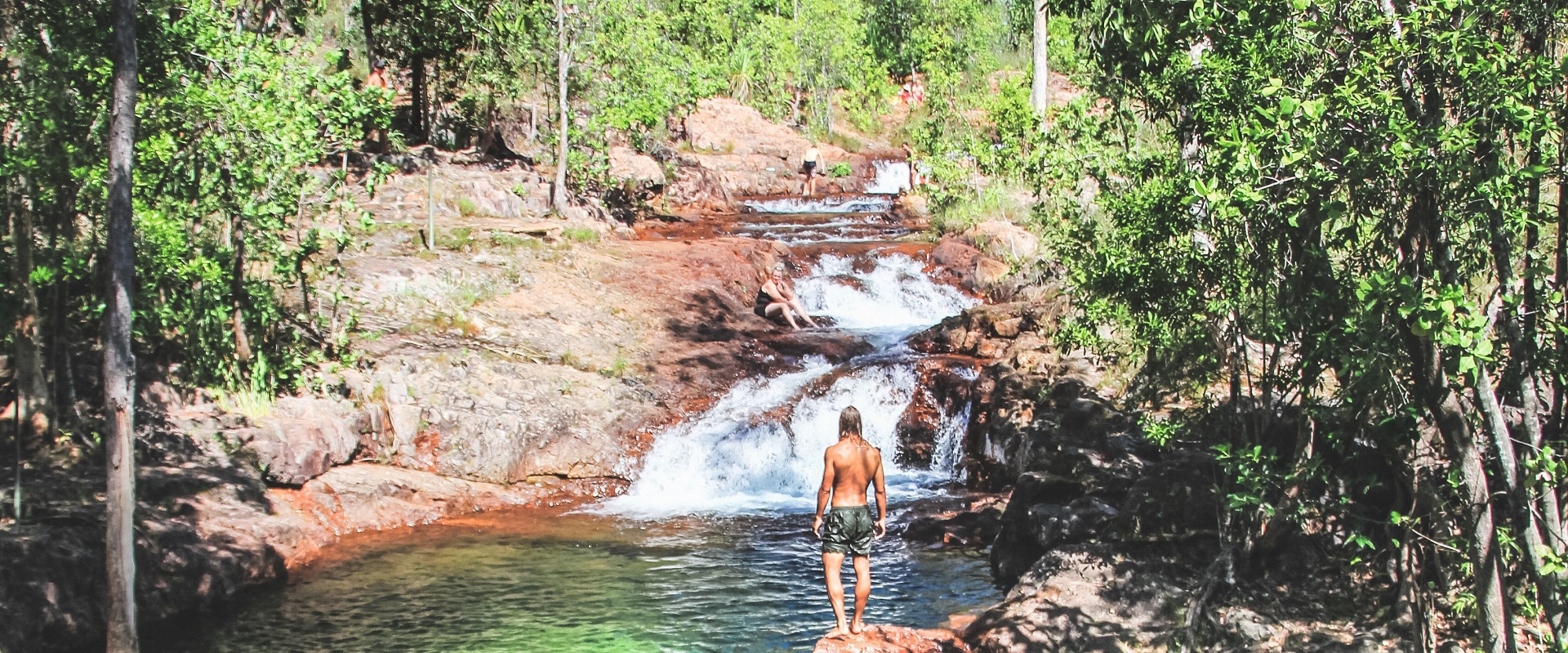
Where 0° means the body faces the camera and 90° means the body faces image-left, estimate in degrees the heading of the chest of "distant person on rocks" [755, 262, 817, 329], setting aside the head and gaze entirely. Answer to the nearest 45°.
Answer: approximately 315°

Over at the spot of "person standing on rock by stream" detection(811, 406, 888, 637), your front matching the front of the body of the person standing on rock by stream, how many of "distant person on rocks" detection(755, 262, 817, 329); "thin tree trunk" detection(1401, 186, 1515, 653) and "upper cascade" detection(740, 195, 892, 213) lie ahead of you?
2

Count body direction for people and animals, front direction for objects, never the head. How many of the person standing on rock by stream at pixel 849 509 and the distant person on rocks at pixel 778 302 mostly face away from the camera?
1

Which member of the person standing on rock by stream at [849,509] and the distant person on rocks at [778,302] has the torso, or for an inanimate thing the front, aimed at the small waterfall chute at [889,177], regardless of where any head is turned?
the person standing on rock by stream

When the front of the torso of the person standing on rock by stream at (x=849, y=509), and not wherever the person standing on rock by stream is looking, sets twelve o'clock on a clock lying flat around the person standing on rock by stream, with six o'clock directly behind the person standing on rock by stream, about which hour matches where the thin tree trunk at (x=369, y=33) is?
The thin tree trunk is roughly at 11 o'clock from the person standing on rock by stream.

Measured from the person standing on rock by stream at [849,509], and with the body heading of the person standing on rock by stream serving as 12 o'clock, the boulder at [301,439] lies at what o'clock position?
The boulder is roughly at 10 o'clock from the person standing on rock by stream.

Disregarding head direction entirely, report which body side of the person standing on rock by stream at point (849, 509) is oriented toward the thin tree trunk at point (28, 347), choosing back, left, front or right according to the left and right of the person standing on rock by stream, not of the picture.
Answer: left

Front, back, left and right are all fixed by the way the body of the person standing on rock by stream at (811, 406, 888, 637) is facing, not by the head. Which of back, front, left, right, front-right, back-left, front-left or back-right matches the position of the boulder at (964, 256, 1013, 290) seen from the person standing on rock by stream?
front

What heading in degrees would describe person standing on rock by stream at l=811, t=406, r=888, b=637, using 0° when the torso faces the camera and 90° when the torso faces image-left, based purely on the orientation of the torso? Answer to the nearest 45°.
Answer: approximately 180°

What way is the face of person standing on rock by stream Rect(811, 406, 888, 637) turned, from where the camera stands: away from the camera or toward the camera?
away from the camera

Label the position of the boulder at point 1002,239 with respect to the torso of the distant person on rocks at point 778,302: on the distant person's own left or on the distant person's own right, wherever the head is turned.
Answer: on the distant person's own left

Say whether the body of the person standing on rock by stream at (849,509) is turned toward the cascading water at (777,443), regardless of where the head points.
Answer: yes

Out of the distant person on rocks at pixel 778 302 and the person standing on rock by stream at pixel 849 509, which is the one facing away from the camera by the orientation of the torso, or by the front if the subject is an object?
the person standing on rock by stream

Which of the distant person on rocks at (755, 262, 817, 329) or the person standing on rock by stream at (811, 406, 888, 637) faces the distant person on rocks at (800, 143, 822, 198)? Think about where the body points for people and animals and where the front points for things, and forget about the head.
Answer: the person standing on rock by stream

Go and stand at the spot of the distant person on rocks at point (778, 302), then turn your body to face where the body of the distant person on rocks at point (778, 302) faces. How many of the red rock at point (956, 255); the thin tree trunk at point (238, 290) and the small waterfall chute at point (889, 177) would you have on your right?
1
